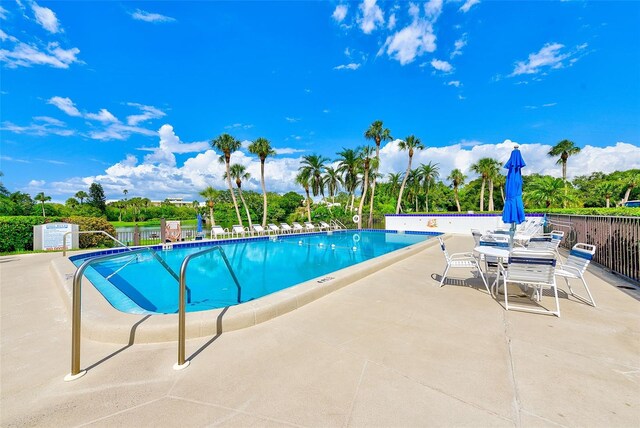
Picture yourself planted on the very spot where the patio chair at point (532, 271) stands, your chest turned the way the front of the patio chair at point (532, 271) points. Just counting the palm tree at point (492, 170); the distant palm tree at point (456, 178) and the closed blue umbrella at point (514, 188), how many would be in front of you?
3

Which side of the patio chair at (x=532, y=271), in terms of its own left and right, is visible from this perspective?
back

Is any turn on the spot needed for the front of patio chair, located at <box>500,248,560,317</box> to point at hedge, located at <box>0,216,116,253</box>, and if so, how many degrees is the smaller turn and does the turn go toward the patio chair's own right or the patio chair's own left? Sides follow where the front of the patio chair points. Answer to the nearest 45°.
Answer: approximately 90° to the patio chair's own left

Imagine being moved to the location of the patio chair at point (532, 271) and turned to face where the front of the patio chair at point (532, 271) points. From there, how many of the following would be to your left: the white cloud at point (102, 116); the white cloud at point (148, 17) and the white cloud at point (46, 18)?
3

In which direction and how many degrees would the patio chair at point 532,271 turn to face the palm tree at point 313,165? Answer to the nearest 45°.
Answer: approximately 45° to its left

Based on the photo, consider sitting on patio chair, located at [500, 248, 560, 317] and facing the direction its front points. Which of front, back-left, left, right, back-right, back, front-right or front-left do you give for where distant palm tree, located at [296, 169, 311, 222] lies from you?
front-left

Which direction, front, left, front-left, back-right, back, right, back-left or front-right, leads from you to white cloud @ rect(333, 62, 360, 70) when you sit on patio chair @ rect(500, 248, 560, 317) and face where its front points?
front-left
